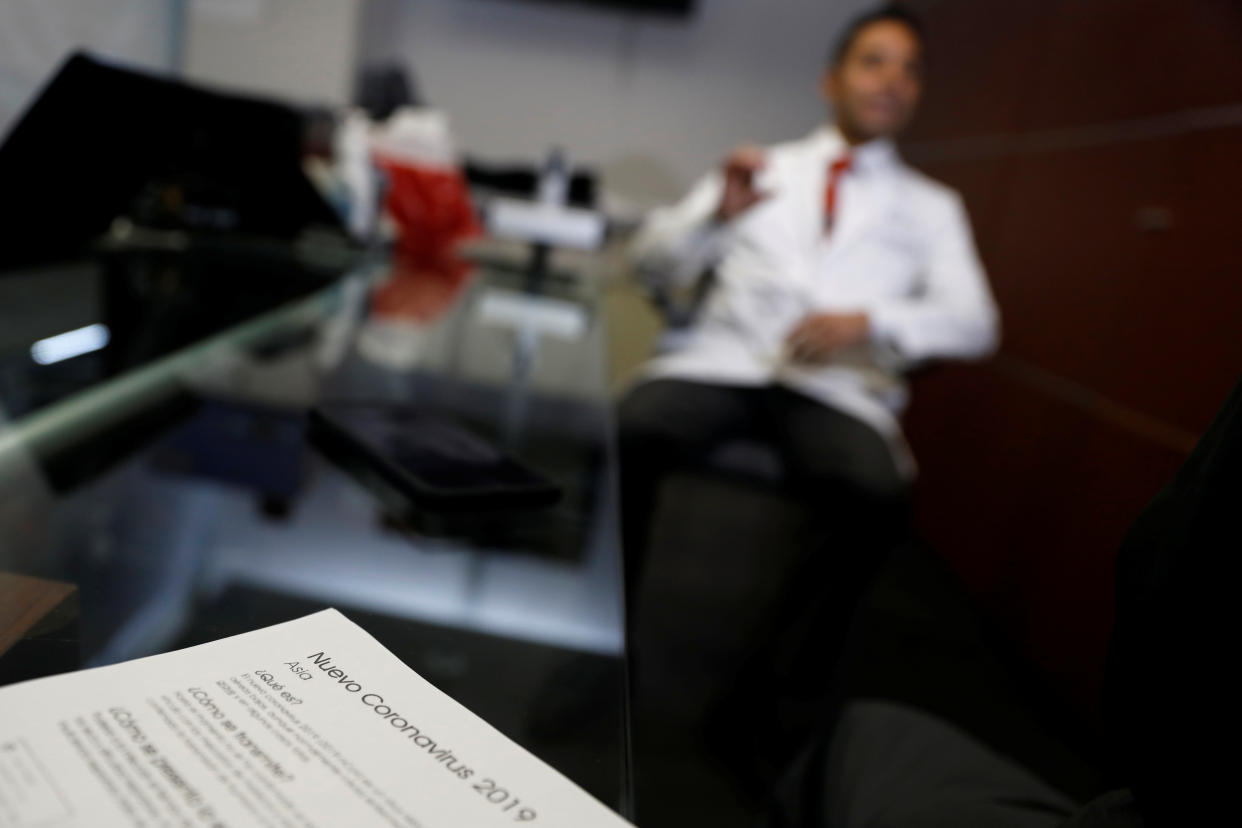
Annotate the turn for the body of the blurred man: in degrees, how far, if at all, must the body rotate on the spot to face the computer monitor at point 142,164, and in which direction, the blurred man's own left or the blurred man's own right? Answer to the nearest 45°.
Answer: approximately 45° to the blurred man's own right

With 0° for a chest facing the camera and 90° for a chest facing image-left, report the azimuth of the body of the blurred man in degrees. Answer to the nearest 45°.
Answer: approximately 0°

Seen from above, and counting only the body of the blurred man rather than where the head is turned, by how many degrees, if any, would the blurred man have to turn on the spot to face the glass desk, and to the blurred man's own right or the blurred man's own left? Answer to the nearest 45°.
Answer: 0° — they already face it

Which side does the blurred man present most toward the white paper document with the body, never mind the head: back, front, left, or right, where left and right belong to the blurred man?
front
